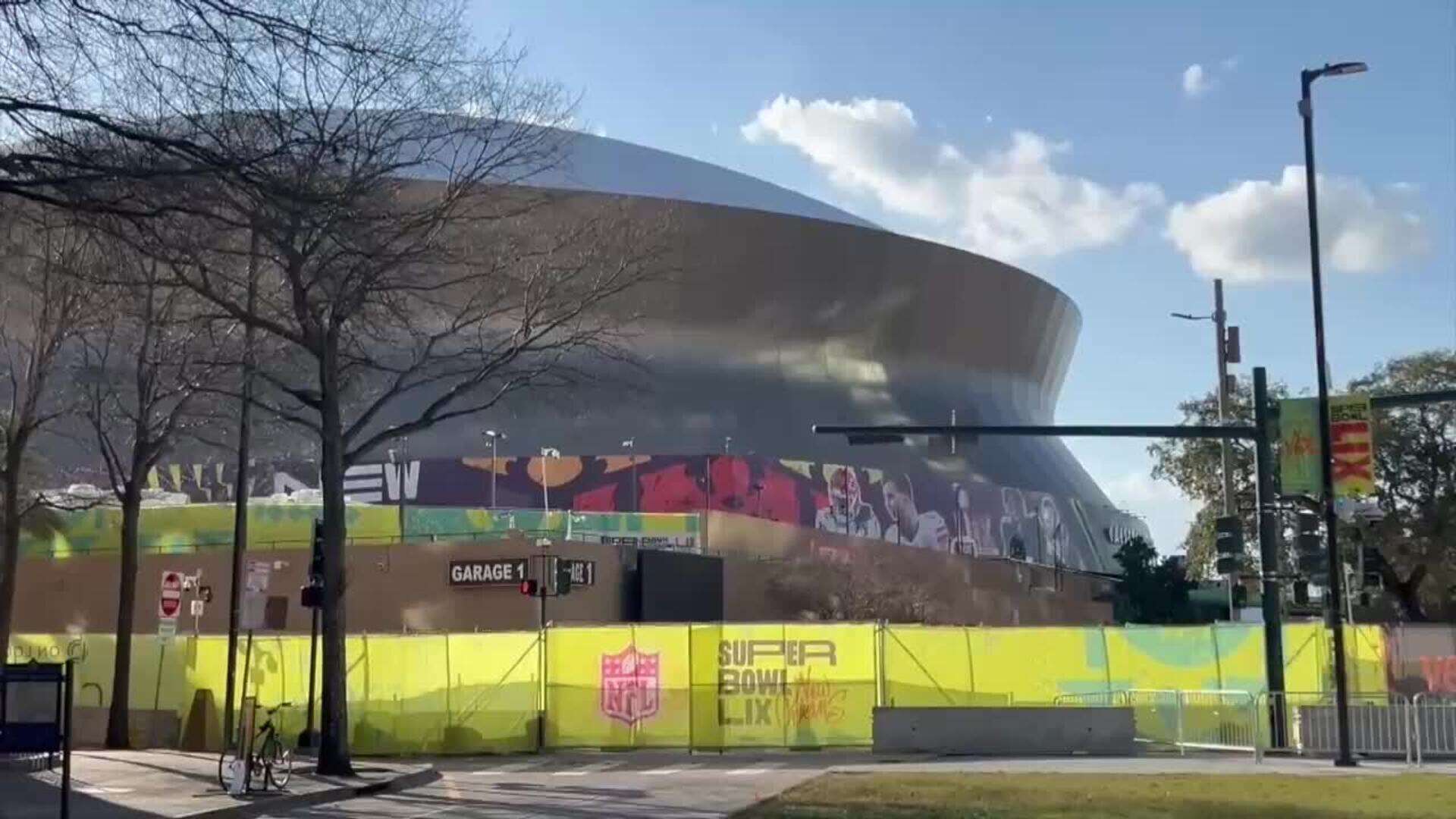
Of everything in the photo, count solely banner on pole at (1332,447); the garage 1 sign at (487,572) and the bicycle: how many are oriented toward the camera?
2

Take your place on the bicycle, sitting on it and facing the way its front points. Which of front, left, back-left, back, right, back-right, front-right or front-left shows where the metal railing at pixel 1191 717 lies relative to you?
front

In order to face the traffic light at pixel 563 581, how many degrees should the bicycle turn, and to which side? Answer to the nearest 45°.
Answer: approximately 45° to its left

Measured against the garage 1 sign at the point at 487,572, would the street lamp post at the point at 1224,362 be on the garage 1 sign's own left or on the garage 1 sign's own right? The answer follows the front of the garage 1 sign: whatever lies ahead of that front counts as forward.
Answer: on the garage 1 sign's own left

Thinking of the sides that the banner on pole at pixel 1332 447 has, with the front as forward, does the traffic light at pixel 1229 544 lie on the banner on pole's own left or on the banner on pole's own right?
on the banner on pole's own right

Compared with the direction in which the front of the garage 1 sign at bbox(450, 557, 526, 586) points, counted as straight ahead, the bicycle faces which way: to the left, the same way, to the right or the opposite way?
to the left

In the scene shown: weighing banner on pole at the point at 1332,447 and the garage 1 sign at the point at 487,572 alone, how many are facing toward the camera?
2

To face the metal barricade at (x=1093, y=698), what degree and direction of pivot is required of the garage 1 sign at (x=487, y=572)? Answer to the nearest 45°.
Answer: approximately 45° to its left

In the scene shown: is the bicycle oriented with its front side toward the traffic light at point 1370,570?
yes

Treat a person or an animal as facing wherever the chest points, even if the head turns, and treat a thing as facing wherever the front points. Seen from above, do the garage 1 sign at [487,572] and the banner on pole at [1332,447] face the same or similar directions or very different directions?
same or similar directions

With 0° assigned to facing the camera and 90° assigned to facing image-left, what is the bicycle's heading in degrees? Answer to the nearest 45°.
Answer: approximately 270°

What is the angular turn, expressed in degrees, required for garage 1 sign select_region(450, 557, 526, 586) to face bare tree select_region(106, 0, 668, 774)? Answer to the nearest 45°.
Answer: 0° — it already faces it

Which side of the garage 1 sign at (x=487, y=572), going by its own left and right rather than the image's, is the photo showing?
front

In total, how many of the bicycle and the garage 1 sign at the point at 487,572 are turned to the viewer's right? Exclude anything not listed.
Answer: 1
